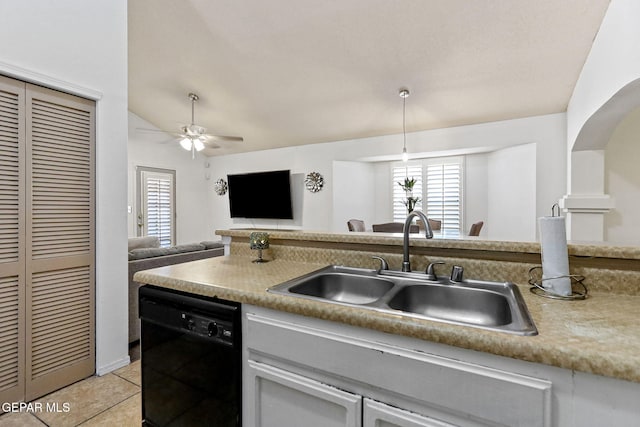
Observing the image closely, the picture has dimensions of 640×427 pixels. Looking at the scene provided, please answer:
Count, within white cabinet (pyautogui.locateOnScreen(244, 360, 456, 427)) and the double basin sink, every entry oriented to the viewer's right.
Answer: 0

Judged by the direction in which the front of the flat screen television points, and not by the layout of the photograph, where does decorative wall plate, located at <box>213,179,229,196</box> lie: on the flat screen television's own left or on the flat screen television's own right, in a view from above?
on the flat screen television's own right

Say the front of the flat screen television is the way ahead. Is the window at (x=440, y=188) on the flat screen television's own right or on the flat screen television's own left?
on the flat screen television's own left

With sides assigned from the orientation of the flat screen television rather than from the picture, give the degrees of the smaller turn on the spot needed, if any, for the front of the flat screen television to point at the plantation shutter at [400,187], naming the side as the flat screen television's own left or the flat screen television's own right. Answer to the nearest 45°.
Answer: approximately 90° to the flat screen television's own left

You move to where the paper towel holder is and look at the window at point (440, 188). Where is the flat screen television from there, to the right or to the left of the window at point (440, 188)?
left

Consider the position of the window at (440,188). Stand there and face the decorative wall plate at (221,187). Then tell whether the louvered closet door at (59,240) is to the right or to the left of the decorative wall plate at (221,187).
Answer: left

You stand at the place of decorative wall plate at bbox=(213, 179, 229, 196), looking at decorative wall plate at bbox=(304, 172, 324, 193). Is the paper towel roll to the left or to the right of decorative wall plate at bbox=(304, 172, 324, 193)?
right

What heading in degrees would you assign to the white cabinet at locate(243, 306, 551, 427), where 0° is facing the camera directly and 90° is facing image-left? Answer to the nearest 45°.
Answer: approximately 45°

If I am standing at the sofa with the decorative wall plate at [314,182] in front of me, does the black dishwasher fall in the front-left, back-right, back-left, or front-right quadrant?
back-right

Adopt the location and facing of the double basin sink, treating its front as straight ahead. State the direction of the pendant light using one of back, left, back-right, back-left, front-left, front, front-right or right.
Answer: back-right

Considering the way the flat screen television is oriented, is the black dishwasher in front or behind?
in front

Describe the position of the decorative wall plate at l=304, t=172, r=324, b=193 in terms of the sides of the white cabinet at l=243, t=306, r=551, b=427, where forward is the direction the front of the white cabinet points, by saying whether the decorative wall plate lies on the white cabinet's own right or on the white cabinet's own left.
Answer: on the white cabinet's own right

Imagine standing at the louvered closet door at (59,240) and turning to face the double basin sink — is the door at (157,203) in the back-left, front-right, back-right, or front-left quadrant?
back-left
